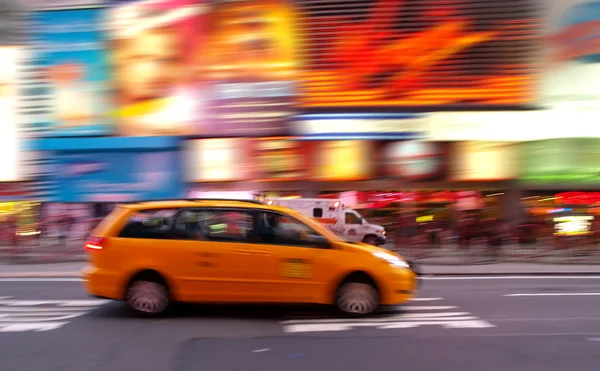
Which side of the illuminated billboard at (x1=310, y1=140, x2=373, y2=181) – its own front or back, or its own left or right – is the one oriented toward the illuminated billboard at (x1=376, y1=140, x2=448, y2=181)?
left

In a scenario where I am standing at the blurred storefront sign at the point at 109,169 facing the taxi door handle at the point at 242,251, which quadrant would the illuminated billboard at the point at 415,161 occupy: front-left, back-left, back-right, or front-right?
front-left

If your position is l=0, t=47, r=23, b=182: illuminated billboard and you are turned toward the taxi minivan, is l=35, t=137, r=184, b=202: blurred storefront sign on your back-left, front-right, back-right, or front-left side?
front-left

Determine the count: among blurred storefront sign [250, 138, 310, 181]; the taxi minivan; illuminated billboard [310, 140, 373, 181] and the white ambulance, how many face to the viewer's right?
2

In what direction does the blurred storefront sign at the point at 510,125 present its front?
toward the camera

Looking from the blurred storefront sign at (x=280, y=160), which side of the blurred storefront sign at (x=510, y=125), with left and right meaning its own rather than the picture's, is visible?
right

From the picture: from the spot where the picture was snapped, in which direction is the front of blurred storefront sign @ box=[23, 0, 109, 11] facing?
facing the viewer

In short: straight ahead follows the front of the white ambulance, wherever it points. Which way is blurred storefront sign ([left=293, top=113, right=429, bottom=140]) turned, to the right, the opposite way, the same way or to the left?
to the right

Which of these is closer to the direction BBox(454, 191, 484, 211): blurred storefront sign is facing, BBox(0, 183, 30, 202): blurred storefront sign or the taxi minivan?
the taxi minivan

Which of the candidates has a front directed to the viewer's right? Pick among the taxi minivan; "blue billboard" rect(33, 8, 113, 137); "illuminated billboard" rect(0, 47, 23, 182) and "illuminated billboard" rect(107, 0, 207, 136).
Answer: the taxi minivan

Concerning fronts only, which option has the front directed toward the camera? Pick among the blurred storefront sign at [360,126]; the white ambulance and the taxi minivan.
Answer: the blurred storefront sign

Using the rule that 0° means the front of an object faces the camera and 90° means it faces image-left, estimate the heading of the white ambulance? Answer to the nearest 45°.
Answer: approximately 270°

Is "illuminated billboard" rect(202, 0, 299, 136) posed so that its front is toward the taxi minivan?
yes

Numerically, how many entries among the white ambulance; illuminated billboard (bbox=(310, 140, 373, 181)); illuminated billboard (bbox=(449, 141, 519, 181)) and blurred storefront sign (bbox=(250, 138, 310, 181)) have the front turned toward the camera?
3

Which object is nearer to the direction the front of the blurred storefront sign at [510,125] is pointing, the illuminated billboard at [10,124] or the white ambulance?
the white ambulance

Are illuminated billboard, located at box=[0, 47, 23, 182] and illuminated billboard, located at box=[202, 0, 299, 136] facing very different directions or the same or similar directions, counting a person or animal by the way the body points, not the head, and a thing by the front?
same or similar directions

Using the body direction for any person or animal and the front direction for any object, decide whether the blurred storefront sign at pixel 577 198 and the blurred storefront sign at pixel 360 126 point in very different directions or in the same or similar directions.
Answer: same or similar directions

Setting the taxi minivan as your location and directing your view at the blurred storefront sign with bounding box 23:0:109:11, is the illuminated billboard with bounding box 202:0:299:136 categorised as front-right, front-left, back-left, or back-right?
front-right

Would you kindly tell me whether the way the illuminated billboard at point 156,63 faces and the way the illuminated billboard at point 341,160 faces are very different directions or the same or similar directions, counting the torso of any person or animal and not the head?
same or similar directions

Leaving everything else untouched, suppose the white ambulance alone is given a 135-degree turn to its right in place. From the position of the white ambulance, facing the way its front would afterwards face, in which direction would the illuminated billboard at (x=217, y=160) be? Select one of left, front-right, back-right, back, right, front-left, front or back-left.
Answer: right
